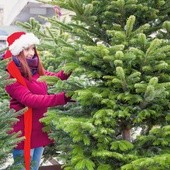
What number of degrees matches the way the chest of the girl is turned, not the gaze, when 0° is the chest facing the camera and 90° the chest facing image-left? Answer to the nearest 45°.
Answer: approximately 270°
